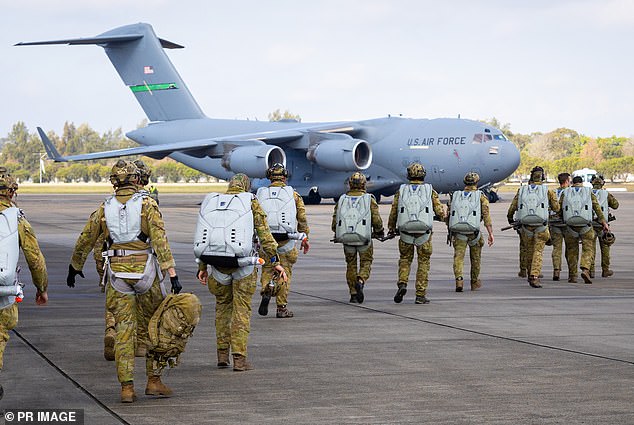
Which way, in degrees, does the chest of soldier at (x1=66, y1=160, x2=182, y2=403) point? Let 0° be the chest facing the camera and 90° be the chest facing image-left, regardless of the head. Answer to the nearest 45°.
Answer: approximately 180°

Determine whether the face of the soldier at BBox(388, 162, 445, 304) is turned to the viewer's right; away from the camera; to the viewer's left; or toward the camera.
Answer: away from the camera

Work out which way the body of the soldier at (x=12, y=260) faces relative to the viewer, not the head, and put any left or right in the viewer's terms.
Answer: facing away from the viewer

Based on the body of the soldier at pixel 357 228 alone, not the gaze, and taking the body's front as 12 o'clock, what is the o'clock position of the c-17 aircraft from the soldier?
The c-17 aircraft is roughly at 12 o'clock from the soldier.

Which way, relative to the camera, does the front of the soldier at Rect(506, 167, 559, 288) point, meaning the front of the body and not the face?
away from the camera

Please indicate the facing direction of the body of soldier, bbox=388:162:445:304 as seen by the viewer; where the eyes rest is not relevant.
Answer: away from the camera

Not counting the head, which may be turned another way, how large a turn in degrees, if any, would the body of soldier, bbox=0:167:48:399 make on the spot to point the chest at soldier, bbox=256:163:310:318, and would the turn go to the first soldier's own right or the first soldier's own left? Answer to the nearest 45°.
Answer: approximately 45° to the first soldier's own right

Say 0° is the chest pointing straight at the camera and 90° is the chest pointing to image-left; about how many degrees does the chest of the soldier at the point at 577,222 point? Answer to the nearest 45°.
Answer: approximately 180°

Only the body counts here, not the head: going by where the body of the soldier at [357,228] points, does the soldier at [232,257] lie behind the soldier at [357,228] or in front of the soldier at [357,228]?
behind

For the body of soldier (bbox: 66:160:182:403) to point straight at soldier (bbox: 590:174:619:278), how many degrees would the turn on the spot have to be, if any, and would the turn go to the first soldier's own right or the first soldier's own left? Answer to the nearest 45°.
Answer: approximately 45° to the first soldier's own right

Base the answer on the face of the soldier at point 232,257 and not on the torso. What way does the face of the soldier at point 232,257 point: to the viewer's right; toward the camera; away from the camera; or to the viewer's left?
away from the camera

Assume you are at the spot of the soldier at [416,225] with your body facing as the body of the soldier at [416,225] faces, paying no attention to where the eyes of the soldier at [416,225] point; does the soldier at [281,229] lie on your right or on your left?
on your left

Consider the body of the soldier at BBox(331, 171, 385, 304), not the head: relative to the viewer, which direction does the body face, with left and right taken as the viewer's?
facing away from the viewer

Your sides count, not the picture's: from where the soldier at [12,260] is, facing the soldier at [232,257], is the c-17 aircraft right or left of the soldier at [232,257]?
left
